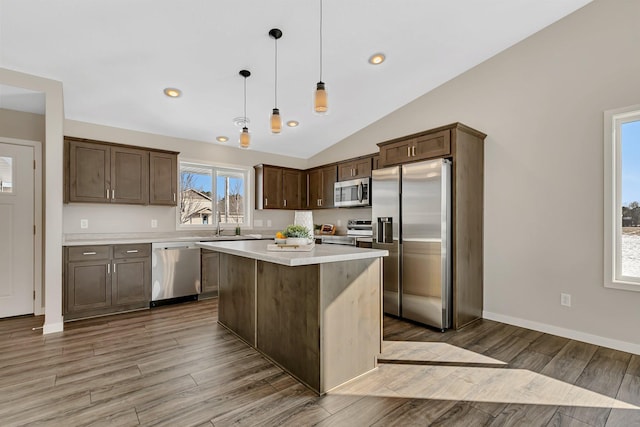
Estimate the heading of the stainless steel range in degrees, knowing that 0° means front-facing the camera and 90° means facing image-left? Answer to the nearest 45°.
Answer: approximately 45°

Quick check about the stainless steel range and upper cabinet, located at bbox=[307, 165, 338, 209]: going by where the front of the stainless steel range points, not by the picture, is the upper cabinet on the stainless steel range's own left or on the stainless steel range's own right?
on the stainless steel range's own right

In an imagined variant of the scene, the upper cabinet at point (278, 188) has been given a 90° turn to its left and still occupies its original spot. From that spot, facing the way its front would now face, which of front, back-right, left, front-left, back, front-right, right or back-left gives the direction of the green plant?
back-right

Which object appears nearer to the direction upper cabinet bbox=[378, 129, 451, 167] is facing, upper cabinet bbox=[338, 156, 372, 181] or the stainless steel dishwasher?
the stainless steel dishwasher

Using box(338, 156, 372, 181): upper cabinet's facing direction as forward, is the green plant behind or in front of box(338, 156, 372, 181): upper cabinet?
in front

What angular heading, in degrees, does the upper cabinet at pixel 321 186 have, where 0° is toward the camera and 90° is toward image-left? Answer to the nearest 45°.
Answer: approximately 45°

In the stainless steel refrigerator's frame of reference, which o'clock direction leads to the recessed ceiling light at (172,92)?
The recessed ceiling light is roughly at 1 o'clock from the stainless steel refrigerator.

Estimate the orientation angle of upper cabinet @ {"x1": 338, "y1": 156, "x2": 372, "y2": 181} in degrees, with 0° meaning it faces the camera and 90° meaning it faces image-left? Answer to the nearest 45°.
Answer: approximately 45°

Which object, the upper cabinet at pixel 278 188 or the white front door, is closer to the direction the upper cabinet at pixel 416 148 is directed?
the white front door

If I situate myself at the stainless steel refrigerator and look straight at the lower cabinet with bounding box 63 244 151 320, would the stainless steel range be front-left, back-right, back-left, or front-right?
front-right

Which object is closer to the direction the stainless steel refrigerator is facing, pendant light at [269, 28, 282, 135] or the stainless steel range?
the pendant light

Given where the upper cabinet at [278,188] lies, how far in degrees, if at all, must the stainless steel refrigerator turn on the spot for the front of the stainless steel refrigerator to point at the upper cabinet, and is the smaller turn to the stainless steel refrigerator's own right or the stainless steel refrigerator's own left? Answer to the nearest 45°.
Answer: approximately 90° to the stainless steel refrigerator's own right
